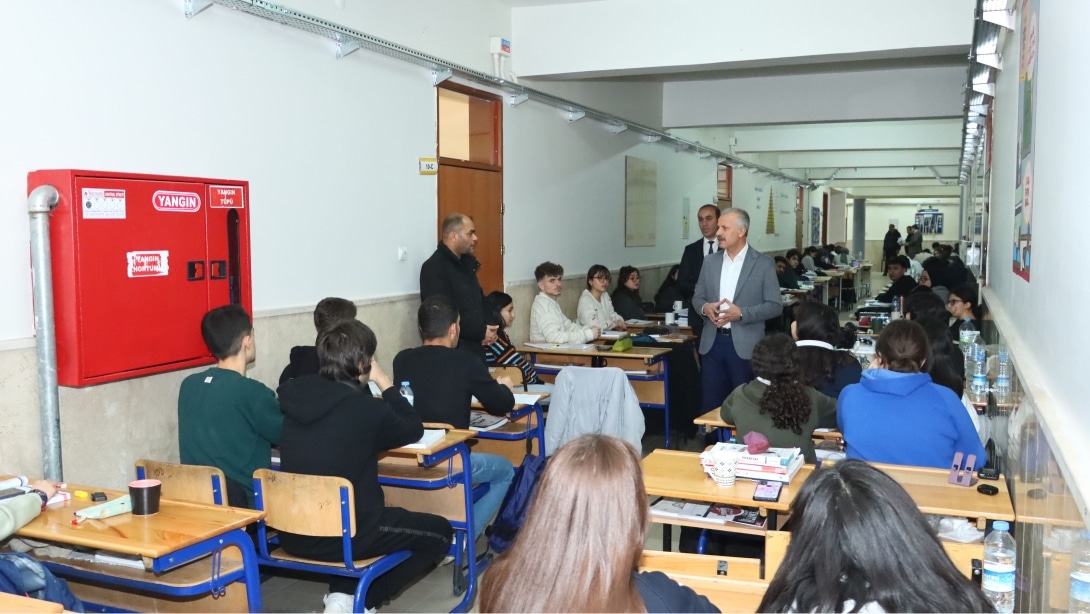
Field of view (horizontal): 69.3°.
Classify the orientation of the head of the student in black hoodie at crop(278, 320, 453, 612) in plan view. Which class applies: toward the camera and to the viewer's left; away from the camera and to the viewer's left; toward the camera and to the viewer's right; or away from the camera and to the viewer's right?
away from the camera and to the viewer's right

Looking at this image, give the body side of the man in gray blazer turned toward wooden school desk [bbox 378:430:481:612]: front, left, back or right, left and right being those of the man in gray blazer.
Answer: front

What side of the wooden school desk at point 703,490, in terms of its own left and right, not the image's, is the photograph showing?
front

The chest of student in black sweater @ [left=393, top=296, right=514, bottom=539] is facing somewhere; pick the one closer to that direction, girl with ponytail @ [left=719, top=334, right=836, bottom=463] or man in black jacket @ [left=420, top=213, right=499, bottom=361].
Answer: the man in black jacket

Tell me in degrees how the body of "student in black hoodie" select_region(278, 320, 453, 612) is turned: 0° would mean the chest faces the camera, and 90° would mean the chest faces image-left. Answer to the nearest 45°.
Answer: approximately 225°

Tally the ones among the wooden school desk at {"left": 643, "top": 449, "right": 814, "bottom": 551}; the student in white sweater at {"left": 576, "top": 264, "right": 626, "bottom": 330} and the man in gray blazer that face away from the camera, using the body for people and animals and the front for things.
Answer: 0

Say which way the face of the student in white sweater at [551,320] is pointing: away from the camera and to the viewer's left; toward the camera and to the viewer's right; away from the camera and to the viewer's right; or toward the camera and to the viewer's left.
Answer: toward the camera and to the viewer's right

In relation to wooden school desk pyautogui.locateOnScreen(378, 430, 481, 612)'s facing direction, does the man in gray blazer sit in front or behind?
behind

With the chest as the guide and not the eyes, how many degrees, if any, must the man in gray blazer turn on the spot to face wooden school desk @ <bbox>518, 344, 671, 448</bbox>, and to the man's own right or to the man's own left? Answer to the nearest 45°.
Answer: approximately 90° to the man's own right

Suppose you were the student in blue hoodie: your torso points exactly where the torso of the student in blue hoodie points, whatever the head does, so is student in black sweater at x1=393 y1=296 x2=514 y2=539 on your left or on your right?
on your left

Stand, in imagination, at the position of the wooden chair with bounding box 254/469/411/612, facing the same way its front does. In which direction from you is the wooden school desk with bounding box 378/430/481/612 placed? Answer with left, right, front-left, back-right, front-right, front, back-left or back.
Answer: front

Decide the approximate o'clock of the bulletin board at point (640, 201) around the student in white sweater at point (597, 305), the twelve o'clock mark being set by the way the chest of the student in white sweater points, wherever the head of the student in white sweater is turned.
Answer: The bulletin board is roughly at 8 o'clock from the student in white sweater.

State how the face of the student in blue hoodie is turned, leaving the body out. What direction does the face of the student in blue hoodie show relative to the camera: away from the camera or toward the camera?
away from the camera

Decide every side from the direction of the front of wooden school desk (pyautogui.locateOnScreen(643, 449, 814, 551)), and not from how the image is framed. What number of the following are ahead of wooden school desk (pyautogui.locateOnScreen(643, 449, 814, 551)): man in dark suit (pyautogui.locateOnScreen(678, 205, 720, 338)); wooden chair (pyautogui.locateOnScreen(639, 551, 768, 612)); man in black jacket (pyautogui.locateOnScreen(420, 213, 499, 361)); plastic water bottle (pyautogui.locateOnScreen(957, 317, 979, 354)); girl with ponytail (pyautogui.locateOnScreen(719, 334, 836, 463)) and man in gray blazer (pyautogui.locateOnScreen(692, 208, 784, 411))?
1

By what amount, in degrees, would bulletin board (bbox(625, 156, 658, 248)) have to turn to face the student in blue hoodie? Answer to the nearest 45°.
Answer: approximately 45° to its right

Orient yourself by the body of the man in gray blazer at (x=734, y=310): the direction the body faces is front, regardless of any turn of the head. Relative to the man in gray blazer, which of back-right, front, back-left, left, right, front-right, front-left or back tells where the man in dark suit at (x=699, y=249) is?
back-right

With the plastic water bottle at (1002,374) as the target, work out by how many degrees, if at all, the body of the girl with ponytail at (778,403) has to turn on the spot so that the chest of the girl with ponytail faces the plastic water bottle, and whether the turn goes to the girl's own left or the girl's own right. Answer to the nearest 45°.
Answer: approximately 45° to the girl's own right

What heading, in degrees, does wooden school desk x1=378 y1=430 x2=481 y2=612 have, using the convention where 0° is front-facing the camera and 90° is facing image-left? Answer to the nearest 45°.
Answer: approximately 45°
